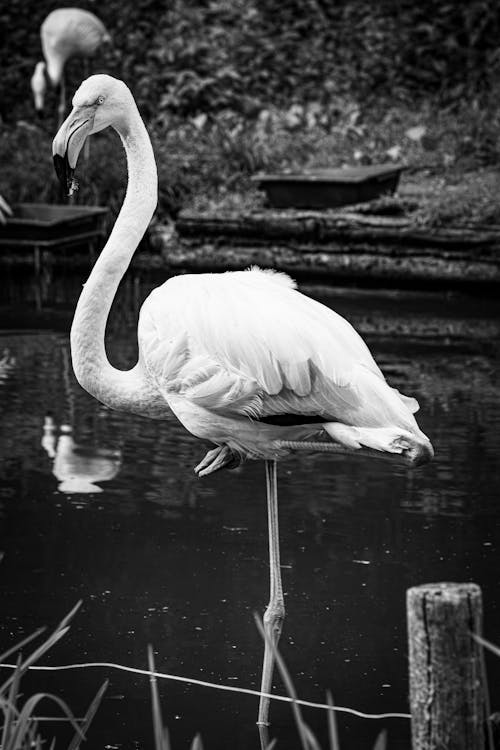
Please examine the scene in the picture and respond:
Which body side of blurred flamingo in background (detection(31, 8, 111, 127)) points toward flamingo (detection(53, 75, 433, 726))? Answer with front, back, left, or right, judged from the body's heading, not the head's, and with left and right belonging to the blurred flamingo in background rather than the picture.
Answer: left

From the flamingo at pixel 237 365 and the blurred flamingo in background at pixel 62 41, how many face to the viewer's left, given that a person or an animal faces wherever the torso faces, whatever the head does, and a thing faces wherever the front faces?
2

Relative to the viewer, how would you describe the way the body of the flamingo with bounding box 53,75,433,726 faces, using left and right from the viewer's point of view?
facing to the left of the viewer

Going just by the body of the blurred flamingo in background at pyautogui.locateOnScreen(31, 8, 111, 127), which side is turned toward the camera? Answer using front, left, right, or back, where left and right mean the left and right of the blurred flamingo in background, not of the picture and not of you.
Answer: left

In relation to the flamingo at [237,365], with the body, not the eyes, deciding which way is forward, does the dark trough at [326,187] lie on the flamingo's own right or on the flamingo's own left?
on the flamingo's own right

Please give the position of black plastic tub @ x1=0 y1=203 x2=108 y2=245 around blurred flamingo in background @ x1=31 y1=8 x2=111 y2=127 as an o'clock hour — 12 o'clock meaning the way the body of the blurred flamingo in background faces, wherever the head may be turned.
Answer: The black plastic tub is roughly at 9 o'clock from the blurred flamingo in background.

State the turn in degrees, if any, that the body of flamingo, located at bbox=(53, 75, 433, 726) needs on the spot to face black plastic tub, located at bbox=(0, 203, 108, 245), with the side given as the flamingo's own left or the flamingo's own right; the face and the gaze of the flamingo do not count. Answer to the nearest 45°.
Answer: approximately 90° to the flamingo's own right

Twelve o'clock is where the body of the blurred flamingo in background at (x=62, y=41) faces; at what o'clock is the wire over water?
The wire over water is roughly at 9 o'clock from the blurred flamingo in background.

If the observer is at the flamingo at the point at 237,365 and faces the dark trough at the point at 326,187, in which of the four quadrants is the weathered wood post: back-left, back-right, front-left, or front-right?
back-right

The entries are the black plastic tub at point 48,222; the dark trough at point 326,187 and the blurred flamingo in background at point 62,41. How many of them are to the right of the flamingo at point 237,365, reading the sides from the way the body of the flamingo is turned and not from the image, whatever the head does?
3

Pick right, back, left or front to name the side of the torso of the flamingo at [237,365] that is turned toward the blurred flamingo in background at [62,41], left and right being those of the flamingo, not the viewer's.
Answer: right
